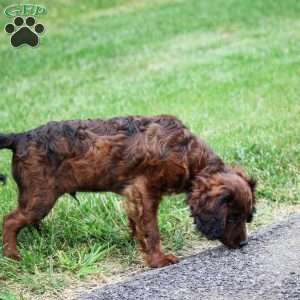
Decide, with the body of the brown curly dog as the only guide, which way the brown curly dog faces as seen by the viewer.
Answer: to the viewer's right
